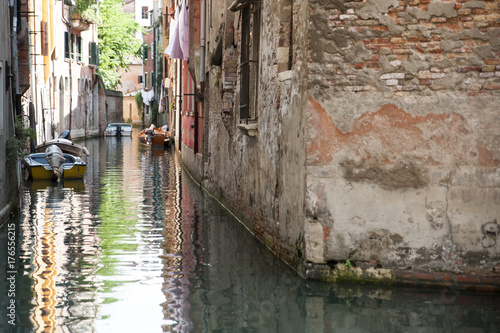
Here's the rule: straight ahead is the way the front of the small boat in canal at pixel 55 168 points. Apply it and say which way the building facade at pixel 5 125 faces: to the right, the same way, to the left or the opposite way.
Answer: to the right

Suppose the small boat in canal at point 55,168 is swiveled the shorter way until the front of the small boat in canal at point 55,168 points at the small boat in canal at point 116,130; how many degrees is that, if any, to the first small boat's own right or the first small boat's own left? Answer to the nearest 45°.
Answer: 0° — it already faces it

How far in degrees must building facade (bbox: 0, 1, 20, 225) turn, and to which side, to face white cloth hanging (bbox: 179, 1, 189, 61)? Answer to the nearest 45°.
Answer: approximately 45° to its left

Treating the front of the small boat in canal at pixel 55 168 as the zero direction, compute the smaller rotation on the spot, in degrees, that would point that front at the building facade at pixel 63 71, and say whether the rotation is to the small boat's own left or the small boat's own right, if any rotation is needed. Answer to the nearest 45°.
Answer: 0° — it already faces it

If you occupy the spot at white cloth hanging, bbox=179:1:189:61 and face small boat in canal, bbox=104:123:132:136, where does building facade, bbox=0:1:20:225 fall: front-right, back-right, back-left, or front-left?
back-left

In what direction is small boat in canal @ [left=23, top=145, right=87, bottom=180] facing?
away from the camera

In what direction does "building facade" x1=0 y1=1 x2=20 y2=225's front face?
to the viewer's right

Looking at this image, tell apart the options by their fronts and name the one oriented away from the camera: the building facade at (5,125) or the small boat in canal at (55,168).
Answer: the small boat in canal

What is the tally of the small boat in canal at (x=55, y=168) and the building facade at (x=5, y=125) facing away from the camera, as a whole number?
1

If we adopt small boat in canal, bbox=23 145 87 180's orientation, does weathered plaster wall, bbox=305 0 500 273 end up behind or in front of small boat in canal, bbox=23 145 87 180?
behind

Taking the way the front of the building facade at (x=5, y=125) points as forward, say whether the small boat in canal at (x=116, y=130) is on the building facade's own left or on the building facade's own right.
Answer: on the building facade's own left
